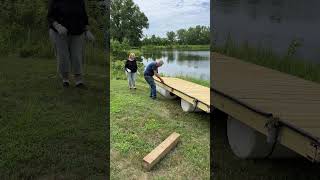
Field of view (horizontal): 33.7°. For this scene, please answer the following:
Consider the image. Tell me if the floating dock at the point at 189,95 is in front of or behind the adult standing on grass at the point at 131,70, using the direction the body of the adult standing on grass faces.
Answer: in front

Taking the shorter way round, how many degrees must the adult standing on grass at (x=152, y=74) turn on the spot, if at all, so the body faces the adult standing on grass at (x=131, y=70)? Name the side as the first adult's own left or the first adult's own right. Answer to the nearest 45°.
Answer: approximately 135° to the first adult's own left

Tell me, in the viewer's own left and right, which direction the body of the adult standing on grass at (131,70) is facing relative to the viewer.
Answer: facing the viewer

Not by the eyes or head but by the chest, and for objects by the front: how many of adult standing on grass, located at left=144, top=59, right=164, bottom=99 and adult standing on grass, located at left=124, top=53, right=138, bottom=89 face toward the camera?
1

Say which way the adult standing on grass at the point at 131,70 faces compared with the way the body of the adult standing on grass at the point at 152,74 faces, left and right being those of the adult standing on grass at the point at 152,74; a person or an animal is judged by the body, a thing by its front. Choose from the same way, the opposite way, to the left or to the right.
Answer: to the right

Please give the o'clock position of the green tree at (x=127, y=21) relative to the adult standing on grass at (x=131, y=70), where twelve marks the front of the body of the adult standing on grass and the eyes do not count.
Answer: The green tree is roughly at 6 o'clock from the adult standing on grass.

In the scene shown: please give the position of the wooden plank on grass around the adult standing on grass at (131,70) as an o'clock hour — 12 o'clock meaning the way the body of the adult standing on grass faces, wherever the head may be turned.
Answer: The wooden plank on grass is roughly at 12 o'clock from the adult standing on grass.

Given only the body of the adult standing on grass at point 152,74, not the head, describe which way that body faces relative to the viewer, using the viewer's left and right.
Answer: facing to the right of the viewer

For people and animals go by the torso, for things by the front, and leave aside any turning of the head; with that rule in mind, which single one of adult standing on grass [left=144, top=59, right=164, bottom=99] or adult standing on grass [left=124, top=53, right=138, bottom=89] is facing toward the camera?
adult standing on grass [left=124, top=53, right=138, bottom=89]
